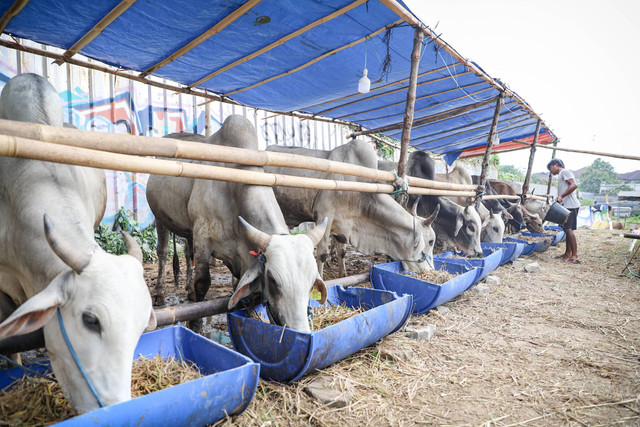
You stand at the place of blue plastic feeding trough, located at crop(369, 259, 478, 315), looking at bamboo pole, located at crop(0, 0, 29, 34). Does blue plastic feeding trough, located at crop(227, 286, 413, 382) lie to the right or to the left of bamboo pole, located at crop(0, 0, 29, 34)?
left

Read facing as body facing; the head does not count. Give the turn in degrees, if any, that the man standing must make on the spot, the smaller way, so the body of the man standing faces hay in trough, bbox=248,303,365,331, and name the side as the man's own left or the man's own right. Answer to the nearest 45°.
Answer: approximately 90° to the man's own left

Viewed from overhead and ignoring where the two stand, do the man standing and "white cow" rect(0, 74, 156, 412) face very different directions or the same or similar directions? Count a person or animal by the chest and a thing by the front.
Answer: very different directions

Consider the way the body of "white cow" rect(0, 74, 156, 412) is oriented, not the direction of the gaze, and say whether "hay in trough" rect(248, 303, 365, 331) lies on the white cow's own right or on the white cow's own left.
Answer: on the white cow's own left

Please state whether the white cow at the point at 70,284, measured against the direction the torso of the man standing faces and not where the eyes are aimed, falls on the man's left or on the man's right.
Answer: on the man's left

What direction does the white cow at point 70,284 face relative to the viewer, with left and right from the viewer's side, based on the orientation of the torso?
facing the viewer and to the right of the viewer

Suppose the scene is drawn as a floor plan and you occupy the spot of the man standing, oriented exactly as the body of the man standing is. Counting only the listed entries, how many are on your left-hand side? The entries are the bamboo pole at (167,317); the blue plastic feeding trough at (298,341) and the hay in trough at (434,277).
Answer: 3

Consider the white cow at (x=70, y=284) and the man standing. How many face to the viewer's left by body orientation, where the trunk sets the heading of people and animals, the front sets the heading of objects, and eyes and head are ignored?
1

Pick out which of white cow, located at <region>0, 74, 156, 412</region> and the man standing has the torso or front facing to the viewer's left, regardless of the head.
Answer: the man standing

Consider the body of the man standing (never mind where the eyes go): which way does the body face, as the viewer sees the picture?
to the viewer's left

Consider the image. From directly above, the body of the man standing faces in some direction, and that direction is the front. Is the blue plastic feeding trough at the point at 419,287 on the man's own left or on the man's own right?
on the man's own left
